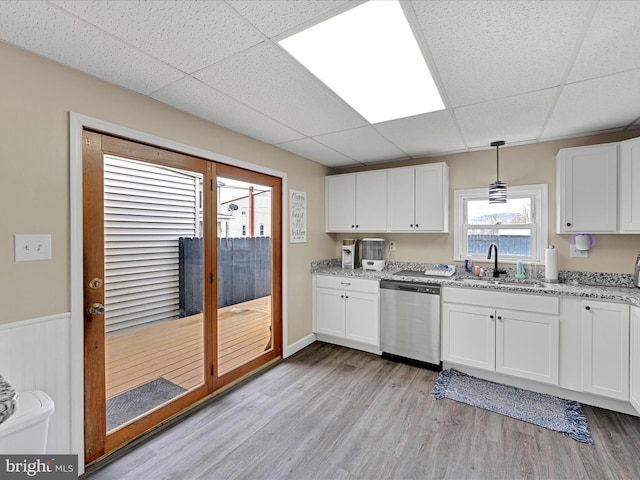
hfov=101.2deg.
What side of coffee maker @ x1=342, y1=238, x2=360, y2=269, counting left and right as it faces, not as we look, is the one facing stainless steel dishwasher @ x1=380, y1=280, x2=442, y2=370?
left

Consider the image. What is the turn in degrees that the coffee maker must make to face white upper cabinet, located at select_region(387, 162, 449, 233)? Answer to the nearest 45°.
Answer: approximately 90° to its left

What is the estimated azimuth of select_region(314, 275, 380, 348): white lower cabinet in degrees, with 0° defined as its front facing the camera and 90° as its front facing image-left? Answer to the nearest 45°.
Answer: approximately 45°

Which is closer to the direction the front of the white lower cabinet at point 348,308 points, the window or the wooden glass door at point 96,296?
the wooden glass door

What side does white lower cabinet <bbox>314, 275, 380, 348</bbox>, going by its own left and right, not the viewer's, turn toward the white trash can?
front

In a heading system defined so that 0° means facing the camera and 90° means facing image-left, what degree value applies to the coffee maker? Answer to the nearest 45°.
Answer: approximately 45°

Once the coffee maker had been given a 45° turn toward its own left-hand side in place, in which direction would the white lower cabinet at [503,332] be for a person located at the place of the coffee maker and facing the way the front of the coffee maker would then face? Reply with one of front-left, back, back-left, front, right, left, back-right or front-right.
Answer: front-left

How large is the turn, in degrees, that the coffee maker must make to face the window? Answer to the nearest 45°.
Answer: approximately 135° to its left

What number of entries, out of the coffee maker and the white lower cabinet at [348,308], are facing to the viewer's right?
0

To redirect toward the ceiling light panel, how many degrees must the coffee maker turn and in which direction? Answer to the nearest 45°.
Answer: approximately 45° to its left

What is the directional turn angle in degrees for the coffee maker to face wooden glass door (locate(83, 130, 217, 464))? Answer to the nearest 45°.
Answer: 0° — it already faces it

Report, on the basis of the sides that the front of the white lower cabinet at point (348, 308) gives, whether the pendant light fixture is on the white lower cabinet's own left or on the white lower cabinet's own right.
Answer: on the white lower cabinet's own left
